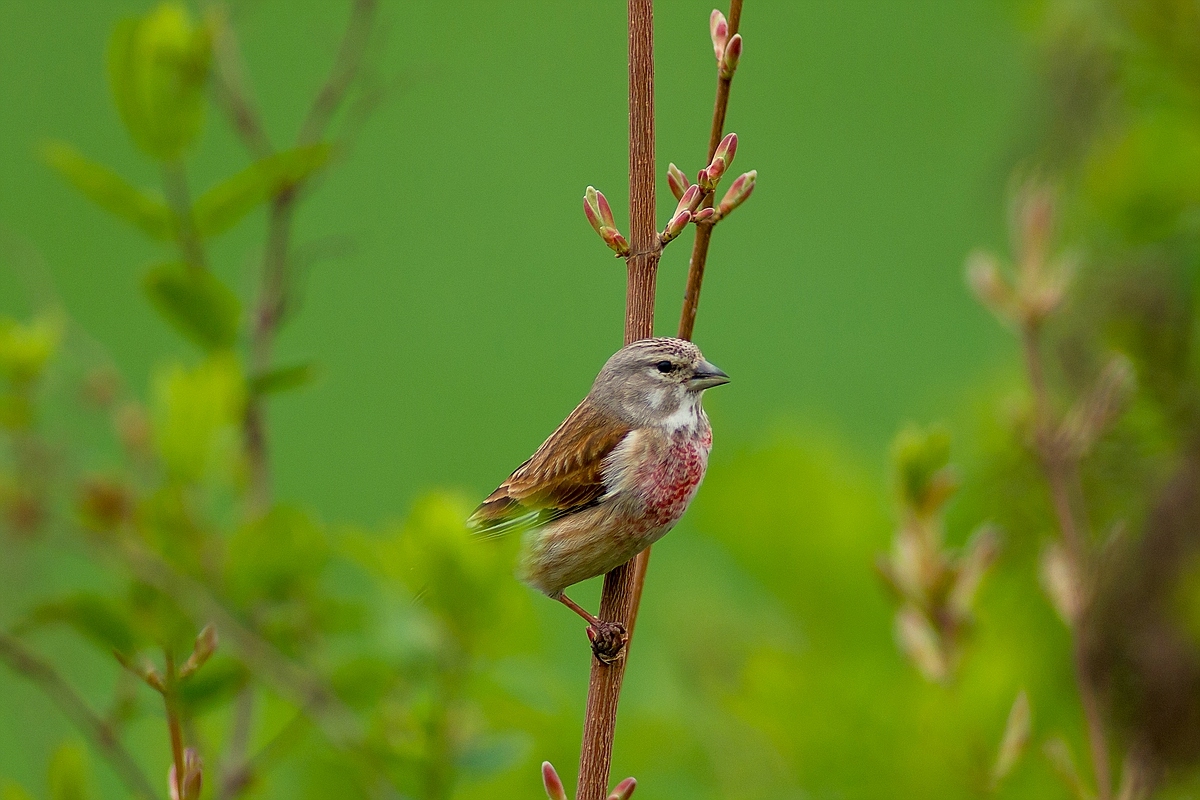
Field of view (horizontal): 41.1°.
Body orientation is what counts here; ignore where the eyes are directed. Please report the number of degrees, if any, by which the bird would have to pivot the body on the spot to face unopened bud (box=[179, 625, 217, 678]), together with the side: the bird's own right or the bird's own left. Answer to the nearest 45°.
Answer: approximately 135° to the bird's own right

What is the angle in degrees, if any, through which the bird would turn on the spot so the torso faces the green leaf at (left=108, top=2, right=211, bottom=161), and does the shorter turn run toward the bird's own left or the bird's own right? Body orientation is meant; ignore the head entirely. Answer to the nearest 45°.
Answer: approximately 135° to the bird's own right

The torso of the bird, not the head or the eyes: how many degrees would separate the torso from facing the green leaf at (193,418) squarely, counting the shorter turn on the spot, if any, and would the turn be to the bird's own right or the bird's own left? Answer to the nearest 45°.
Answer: approximately 135° to the bird's own right

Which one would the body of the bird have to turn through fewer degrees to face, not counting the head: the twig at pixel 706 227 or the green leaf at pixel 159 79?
the twig

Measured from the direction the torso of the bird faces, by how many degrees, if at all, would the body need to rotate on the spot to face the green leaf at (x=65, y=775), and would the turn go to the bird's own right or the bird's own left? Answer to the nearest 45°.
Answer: approximately 135° to the bird's own right

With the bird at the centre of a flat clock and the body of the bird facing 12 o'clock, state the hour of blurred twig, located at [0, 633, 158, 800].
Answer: The blurred twig is roughly at 5 o'clock from the bird.

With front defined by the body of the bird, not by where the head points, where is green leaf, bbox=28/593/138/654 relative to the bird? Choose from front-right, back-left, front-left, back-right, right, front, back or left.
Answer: back-right

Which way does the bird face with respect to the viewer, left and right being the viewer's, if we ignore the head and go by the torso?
facing to the right of the viewer
